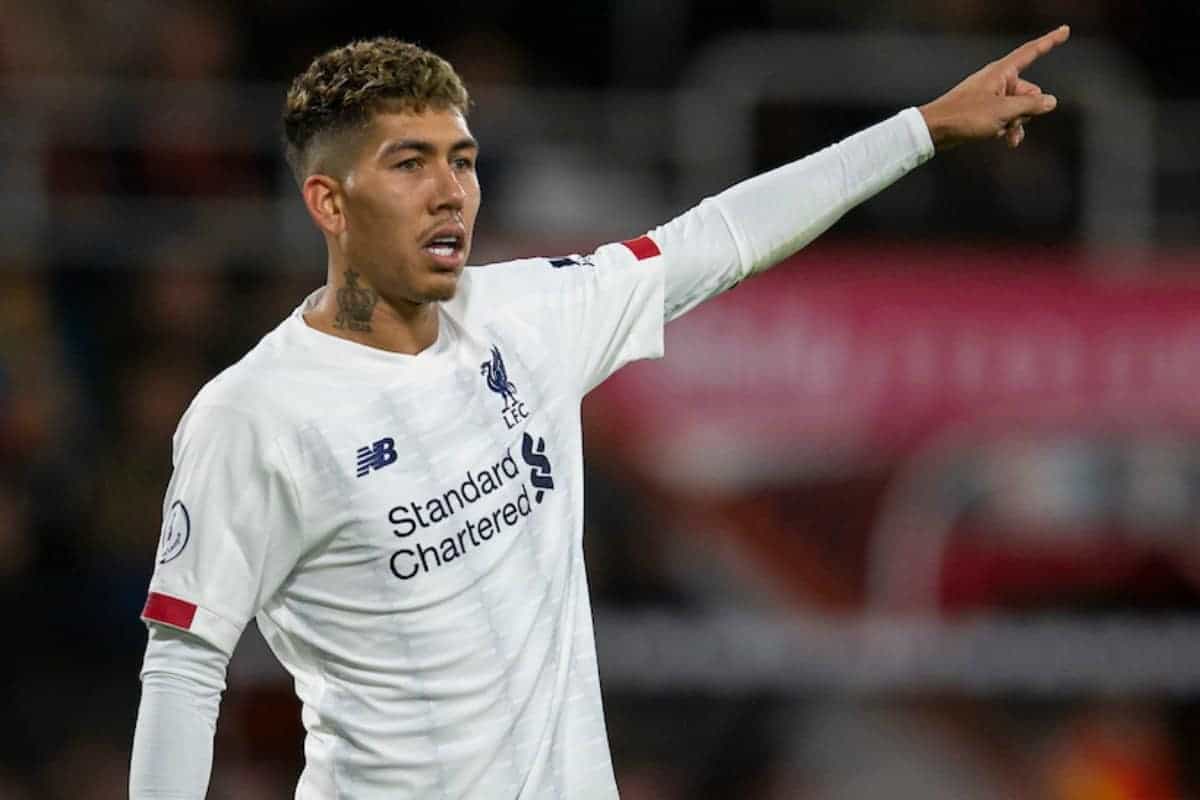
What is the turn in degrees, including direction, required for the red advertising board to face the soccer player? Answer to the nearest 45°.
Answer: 0° — it already faces them

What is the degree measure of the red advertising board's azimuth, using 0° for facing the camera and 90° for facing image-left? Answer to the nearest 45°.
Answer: approximately 0°

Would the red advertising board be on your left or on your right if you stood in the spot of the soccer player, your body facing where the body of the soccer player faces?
on your left
